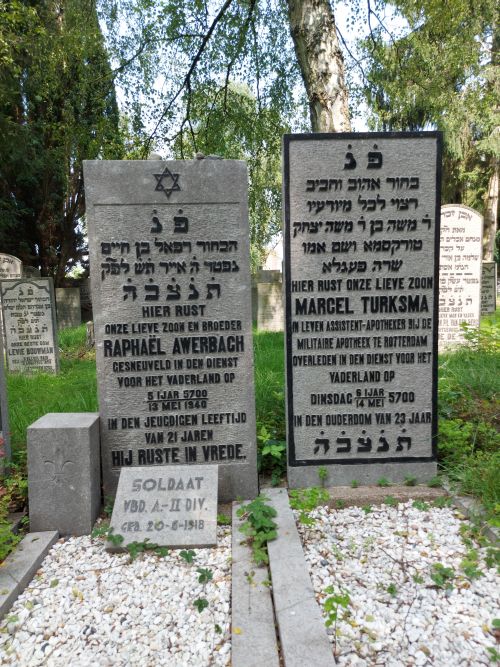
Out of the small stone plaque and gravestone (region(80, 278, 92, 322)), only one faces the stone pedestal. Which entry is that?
the gravestone

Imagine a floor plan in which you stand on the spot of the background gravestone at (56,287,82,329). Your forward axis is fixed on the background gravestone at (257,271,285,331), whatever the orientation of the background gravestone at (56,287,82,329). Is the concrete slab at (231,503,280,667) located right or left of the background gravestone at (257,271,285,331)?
right

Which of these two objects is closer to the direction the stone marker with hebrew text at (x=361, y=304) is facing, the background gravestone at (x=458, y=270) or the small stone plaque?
the small stone plaque

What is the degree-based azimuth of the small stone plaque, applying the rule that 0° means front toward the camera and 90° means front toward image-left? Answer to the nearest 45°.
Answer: approximately 0°

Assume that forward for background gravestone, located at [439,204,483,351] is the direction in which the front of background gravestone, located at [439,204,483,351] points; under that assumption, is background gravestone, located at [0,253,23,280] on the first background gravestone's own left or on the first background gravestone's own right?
on the first background gravestone's own right

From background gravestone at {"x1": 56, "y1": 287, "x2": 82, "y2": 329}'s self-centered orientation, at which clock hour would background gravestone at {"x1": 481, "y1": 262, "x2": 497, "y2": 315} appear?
background gravestone at {"x1": 481, "y1": 262, "x2": 497, "y2": 315} is roughly at 10 o'clock from background gravestone at {"x1": 56, "y1": 287, "x2": 82, "y2": 329}.

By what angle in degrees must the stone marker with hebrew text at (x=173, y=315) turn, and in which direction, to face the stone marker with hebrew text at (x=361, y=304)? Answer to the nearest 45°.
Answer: approximately 90° to its left

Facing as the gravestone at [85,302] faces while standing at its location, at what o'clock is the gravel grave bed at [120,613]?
The gravel grave bed is roughly at 12 o'clock from the gravestone.

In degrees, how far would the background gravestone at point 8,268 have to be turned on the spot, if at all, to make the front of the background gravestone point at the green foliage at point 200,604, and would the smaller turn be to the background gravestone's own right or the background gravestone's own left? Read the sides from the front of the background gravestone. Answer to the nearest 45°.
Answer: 0° — it already faces it

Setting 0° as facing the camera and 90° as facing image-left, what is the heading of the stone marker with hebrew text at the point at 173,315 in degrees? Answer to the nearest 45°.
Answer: approximately 0°

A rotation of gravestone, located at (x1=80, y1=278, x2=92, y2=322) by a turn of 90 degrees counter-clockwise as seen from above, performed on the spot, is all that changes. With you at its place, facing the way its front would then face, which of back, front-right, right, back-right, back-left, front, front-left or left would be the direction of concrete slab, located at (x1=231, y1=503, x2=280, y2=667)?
right

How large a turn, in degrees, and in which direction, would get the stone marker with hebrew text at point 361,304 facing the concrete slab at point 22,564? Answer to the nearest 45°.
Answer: approximately 45° to its right

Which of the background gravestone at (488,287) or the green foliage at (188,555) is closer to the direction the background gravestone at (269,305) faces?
the green foliage
